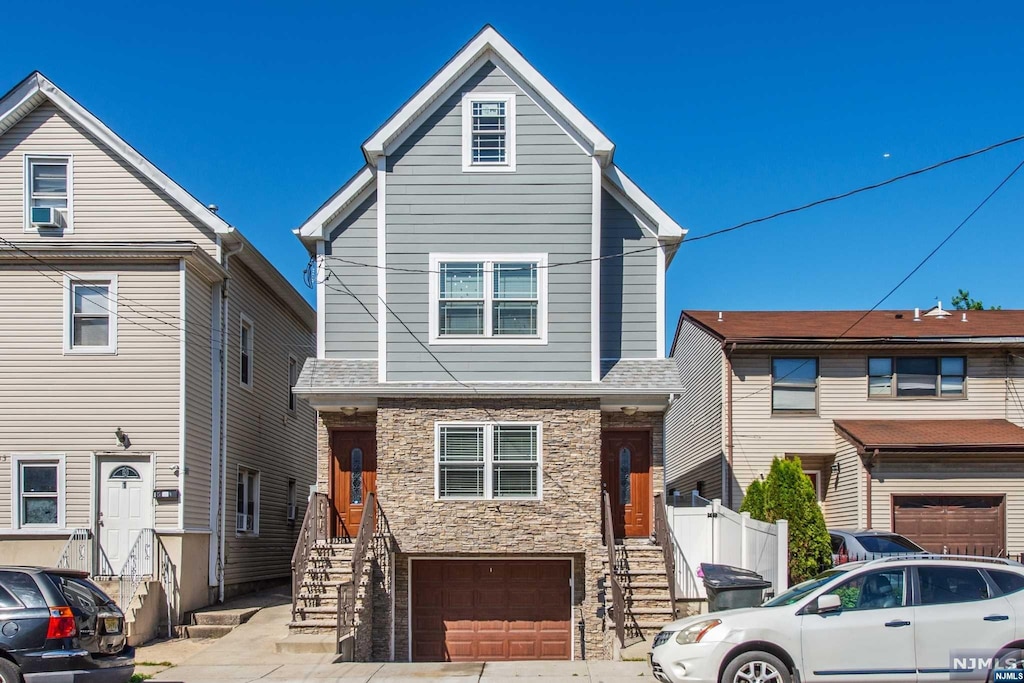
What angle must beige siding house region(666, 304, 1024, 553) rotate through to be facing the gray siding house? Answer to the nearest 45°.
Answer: approximately 45° to its right

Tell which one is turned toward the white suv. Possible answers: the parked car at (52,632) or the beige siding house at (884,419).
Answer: the beige siding house

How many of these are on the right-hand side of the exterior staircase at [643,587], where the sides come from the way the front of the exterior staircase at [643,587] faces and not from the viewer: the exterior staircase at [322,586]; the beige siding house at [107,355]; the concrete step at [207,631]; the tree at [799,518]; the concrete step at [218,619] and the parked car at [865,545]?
4

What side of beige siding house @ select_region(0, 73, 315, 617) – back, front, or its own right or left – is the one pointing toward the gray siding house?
left

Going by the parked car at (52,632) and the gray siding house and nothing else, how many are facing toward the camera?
1

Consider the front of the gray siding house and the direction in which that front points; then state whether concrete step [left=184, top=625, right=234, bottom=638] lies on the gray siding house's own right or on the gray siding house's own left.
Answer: on the gray siding house's own right

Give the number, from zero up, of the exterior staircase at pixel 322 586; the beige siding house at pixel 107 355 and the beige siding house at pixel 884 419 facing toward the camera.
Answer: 3

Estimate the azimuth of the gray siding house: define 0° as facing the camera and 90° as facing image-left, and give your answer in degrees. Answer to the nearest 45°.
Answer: approximately 0°

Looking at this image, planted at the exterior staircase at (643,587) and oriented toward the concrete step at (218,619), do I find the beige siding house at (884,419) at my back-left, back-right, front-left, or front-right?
back-right
